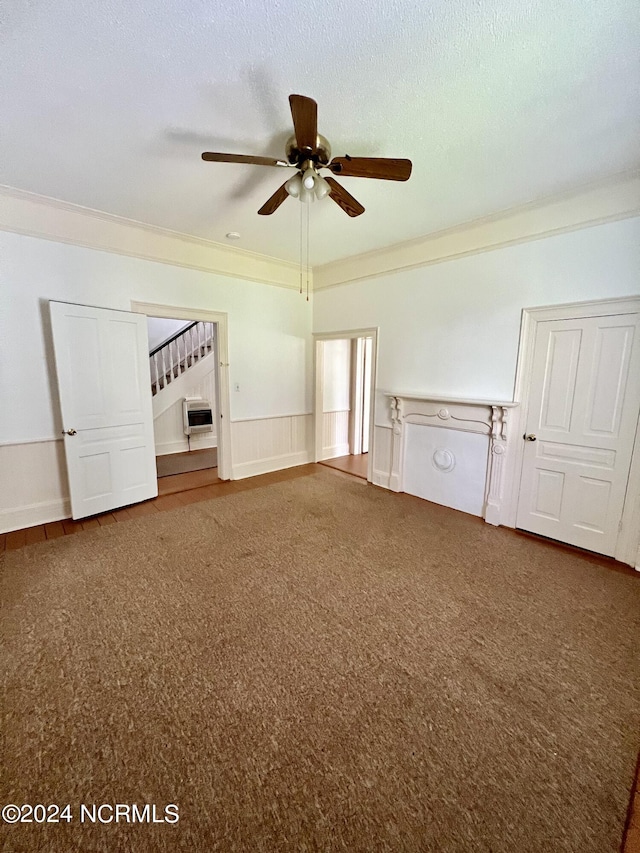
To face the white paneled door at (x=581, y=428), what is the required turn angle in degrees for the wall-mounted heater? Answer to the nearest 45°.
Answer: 0° — it already faces it

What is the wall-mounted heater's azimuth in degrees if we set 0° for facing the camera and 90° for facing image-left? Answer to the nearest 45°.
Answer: approximately 315°

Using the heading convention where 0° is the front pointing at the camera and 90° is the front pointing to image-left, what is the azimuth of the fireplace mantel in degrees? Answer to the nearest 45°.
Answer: approximately 45°

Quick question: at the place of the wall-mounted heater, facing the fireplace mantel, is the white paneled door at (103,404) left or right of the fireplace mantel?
right

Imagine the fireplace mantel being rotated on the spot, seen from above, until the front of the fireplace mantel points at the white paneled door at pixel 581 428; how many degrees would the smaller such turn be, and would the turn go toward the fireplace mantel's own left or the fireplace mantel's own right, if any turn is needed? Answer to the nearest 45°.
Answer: approximately 90° to the fireplace mantel's own left

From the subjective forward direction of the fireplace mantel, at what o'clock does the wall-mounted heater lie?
The wall-mounted heater is roughly at 2 o'clock from the fireplace mantel.

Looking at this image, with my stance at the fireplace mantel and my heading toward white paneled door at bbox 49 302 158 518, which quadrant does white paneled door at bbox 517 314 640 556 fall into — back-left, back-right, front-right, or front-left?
back-left
